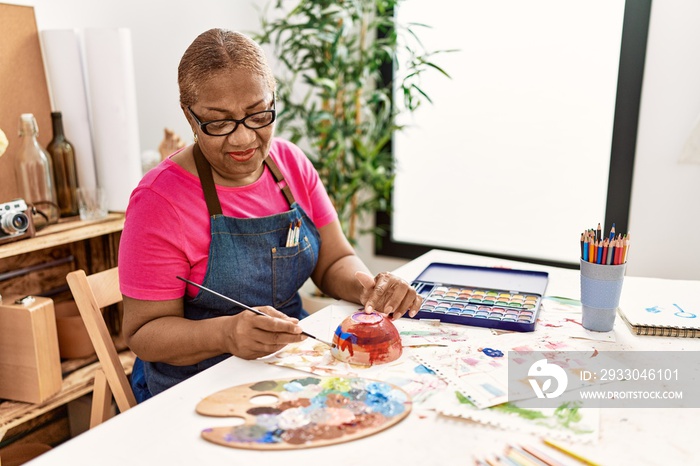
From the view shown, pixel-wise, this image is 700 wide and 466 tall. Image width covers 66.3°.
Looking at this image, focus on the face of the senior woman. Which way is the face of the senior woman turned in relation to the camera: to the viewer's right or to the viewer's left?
to the viewer's right

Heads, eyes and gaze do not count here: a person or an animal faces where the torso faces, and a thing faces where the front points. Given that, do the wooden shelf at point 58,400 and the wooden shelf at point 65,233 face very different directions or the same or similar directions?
same or similar directions

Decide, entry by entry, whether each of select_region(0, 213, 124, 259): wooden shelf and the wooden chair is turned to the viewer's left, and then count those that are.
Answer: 0

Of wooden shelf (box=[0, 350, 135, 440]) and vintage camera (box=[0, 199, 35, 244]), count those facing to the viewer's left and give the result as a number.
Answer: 0

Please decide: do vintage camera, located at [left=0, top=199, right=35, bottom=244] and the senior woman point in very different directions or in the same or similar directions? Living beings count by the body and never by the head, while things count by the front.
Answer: same or similar directions

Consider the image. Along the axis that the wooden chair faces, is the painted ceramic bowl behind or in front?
in front

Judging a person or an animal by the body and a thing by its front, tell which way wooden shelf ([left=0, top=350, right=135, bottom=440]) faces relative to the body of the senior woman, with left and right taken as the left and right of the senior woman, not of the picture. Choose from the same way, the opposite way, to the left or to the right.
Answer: the same way

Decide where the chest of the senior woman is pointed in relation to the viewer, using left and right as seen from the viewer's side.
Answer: facing the viewer and to the right of the viewer

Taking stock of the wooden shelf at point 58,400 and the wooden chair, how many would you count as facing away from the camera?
0

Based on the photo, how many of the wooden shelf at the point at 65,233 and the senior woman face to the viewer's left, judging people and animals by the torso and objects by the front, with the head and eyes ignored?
0

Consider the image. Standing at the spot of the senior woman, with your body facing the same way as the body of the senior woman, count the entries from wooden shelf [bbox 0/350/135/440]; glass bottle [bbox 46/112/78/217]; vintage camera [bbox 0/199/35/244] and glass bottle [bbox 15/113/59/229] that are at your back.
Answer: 4

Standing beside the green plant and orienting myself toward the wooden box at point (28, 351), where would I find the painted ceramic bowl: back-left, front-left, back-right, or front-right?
front-left

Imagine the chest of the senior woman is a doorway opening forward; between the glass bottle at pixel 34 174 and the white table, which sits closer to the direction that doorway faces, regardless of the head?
the white table
